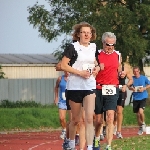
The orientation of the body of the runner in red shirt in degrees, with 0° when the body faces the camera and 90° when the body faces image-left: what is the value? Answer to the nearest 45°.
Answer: approximately 0°

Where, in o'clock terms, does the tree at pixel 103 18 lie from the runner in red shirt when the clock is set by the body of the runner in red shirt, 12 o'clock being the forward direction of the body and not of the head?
The tree is roughly at 6 o'clock from the runner in red shirt.

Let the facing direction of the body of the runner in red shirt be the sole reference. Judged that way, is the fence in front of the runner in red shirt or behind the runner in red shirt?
behind
